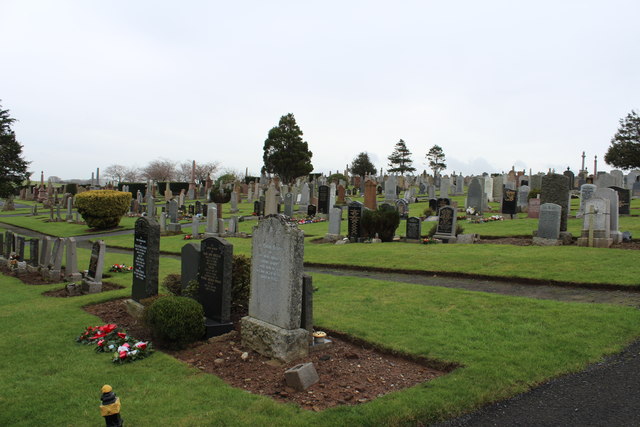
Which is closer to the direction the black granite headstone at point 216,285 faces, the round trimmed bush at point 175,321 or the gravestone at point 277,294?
the round trimmed bush

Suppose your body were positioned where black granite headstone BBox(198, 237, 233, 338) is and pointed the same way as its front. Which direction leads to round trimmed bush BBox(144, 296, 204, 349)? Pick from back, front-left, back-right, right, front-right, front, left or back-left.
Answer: front

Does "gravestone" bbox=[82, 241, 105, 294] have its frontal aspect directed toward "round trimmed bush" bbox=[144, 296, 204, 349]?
no

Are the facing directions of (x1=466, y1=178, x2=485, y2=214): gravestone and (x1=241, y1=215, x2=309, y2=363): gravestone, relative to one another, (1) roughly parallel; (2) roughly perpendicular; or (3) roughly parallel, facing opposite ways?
roughly parallel

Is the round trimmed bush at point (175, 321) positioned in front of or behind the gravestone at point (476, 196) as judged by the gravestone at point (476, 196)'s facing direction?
in front

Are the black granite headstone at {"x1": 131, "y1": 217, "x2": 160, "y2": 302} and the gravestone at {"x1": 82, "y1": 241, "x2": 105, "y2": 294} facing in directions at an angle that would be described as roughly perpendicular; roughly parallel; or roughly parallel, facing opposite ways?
roughly parallel

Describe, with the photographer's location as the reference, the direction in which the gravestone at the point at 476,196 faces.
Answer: facing the viewer and to the left of the viewer

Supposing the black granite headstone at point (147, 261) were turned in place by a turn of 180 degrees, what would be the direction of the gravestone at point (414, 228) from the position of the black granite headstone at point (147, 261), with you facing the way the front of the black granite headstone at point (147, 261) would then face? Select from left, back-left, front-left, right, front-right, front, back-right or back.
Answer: front

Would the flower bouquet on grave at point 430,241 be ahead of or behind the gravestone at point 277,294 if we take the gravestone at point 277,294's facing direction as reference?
behind

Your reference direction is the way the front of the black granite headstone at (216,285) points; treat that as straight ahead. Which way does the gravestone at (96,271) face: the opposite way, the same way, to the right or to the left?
the same way

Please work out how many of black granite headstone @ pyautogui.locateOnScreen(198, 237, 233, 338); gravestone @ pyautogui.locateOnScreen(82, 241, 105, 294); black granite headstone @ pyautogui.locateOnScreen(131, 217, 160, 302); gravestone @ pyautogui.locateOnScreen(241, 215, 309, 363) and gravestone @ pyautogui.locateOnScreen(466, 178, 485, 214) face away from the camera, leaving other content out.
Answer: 0

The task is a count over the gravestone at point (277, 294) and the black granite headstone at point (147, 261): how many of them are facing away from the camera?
0

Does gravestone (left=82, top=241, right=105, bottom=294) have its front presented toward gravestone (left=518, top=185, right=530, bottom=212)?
no

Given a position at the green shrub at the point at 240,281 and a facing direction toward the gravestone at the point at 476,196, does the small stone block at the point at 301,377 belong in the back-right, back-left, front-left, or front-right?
back-right

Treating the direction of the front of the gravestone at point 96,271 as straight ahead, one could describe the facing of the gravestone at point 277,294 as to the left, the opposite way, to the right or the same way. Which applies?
the same way

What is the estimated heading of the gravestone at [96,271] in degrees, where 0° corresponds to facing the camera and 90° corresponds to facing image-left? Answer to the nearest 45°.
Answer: approximately 45°

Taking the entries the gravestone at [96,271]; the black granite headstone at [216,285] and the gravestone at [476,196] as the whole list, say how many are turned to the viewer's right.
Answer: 0
